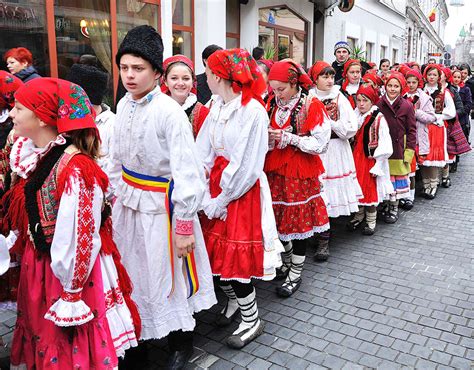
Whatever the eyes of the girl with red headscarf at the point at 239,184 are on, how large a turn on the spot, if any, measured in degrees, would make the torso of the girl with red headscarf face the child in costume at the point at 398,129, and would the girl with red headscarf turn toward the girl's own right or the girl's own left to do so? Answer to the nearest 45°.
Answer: approximately 180°

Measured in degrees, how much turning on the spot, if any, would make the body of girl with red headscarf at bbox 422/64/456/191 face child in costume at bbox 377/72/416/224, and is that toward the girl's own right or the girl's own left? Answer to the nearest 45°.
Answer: approximately 45° to the girl's own left

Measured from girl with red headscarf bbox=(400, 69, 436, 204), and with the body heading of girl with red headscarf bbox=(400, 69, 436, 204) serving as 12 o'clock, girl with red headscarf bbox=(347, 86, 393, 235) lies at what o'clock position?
girl with red headscarf bbox=(347, 86, 393, 235) is roughly at 11 o'clock from girl with red headscarf bbox=(400, 69, 436, 204).

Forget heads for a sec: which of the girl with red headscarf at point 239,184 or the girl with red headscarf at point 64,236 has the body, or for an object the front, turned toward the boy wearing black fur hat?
the girl with red headscarf at point 239,184

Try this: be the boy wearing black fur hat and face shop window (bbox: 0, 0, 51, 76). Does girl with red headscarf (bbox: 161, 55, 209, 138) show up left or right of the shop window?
right

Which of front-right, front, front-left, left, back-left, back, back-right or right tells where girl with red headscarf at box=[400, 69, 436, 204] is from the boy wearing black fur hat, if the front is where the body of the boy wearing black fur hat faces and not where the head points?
back

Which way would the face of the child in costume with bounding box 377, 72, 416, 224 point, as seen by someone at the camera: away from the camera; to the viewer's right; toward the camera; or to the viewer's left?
toward the camera

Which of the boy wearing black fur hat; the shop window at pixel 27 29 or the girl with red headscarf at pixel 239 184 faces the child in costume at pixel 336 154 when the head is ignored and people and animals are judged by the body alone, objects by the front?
the shop window

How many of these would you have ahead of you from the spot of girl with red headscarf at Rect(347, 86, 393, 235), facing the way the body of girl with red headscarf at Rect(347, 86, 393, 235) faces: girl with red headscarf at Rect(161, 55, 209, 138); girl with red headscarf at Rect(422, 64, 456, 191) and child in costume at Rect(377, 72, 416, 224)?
1

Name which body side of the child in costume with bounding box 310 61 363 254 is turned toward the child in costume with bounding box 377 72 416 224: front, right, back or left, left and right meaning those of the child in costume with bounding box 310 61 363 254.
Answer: back

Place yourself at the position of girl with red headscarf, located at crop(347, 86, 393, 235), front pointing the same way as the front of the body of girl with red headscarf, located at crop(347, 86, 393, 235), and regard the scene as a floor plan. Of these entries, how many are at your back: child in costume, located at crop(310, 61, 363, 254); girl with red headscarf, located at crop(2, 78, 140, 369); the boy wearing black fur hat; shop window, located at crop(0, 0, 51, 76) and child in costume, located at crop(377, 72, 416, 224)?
1

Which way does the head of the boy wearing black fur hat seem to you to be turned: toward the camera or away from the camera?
toward the camera

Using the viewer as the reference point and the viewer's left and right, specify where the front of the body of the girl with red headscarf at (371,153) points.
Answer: facing the viewer and to the left of the viewer

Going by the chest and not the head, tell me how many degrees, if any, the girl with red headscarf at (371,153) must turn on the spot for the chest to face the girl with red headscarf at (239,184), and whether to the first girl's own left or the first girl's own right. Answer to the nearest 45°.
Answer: approximately 45° to the first girl's own left

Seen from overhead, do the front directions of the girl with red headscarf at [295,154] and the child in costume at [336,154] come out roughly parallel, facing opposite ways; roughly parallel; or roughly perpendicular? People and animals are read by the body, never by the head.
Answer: roughly parallel
